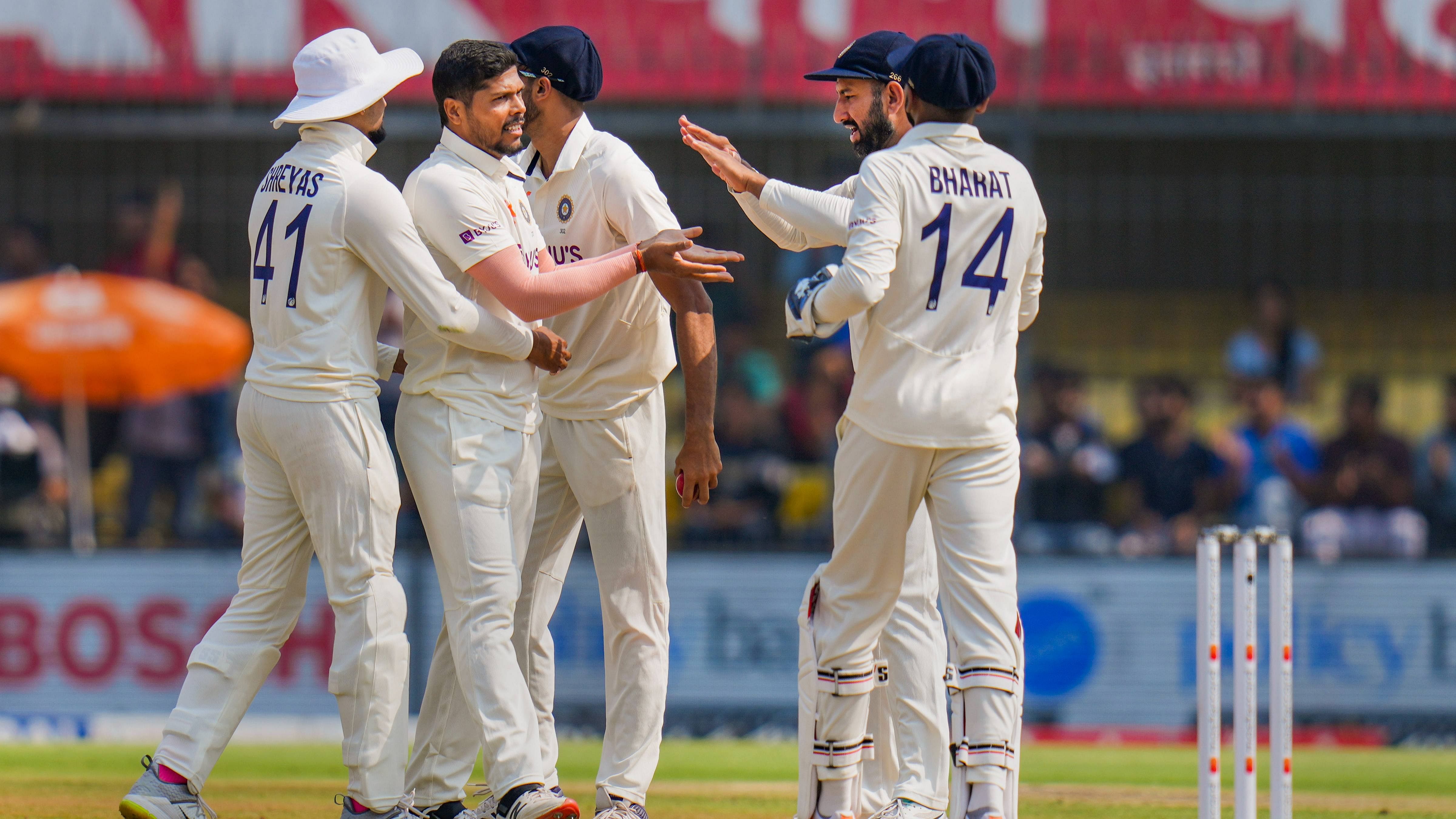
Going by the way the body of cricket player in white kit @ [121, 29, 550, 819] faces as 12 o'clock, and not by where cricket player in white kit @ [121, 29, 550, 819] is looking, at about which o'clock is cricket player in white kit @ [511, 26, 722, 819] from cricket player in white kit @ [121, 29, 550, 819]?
cricket player in white kit @ [511, 26, 722, 819] is roughly at 1 o'clock from cricket player in white kit @ [121, 29, 550, 819].

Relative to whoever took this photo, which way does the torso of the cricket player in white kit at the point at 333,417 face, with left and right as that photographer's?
facing away from the viewer and to the right of the viewer

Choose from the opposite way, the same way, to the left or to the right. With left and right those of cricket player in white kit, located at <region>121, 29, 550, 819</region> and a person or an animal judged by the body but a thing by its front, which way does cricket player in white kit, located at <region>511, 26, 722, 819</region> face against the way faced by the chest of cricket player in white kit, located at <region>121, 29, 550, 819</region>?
the opposite way

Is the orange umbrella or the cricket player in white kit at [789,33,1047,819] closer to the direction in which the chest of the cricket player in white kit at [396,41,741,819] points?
the cricket player in white kit

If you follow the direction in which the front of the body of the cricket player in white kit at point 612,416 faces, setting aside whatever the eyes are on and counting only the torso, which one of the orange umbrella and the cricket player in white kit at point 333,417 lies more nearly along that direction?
the cricket player in white kit

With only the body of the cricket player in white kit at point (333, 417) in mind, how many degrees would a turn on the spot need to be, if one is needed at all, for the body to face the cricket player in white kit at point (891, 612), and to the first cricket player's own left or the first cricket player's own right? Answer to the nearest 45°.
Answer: approximately 45° to the first cricket player's own right

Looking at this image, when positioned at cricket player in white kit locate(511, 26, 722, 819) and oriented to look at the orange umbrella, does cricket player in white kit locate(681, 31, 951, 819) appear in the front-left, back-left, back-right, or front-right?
back-right

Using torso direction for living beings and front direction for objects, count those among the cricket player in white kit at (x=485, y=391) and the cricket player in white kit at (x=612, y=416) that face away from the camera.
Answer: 0

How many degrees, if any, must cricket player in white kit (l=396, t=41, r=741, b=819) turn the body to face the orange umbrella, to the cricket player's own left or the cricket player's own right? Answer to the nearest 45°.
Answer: approximately 180°

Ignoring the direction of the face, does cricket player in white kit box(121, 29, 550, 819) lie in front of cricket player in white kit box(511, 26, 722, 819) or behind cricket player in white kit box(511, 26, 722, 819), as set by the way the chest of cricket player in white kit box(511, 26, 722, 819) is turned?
in front

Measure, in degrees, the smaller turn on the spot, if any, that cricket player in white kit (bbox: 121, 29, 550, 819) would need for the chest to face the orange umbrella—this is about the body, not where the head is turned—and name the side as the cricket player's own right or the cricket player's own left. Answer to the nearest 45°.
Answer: approximately 45° to the cricket player's own left
